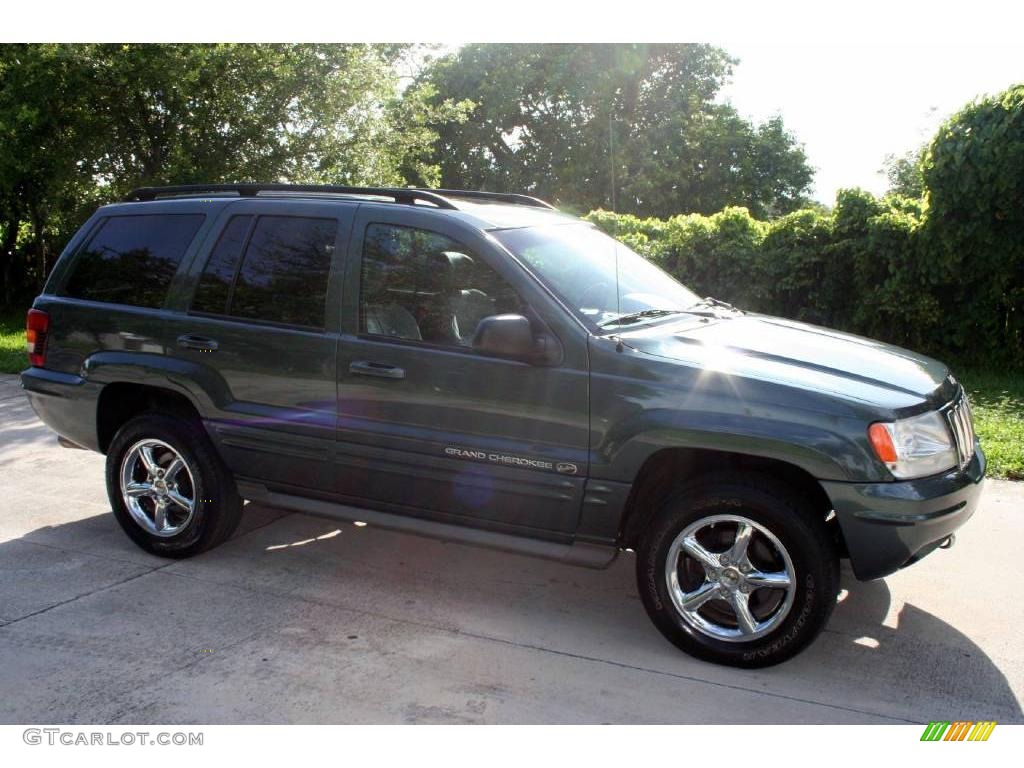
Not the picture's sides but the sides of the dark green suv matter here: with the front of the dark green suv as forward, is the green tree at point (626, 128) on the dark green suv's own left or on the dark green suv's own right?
on the dark green suv's own left

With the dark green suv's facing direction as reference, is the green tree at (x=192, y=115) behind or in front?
behind

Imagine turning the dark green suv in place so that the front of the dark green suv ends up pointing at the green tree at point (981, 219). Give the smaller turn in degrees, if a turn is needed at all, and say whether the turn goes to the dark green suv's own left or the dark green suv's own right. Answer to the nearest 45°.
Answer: approximately 90° to the dark green suv's own left

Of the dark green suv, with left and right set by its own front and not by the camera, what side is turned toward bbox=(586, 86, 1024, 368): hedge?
left

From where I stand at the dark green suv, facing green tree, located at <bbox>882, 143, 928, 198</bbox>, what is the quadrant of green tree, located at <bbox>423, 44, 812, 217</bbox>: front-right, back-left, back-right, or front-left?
front-left

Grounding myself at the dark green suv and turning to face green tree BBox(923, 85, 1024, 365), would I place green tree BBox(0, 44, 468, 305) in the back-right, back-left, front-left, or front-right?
front-left

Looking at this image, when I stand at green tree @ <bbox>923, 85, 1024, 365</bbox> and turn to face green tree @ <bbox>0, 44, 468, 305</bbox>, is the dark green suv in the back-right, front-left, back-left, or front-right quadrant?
front-left

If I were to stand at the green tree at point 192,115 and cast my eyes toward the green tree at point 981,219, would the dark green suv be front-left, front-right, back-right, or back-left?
front-right

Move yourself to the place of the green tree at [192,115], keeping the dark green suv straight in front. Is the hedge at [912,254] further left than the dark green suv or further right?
left

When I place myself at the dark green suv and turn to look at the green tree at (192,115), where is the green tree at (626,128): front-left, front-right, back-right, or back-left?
front-right

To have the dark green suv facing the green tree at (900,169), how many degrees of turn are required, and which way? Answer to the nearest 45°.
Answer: approximately 90° to its left

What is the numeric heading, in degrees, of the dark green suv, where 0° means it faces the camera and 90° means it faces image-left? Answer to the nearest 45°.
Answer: approximately 315°
